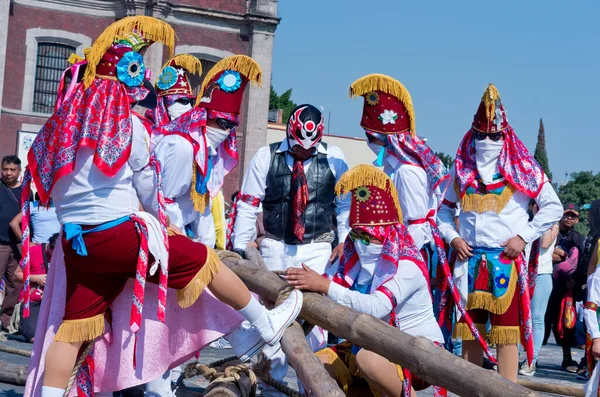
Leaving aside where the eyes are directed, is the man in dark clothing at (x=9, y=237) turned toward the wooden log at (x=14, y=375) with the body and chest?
yes

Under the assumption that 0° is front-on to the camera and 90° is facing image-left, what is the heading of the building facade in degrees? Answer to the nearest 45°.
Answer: approximately 0°

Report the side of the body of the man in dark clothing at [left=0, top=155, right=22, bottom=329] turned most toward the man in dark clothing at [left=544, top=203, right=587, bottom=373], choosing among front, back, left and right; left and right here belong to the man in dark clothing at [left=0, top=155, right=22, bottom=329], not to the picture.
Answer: left

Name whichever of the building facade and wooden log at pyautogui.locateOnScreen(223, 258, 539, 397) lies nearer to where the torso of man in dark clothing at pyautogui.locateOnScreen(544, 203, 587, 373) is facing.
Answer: the wooden log

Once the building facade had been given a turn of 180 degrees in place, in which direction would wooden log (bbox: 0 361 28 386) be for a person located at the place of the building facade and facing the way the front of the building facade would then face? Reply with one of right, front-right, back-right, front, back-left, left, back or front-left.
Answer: back

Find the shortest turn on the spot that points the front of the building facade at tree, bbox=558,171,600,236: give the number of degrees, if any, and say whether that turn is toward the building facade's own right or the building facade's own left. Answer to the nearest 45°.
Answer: approximately 90° to the building facade's own left

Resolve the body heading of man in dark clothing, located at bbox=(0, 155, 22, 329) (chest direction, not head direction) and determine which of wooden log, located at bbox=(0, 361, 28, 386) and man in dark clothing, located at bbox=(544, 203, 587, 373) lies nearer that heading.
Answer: the wooden log

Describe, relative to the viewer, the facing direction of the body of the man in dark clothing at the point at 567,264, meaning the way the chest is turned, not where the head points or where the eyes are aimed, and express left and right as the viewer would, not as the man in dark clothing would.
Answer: facing the viewer and to the left of the viewer

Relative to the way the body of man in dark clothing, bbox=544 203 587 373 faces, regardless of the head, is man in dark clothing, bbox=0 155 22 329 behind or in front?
in front

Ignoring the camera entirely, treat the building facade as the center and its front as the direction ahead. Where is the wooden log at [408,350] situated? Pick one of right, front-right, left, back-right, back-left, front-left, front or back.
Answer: front

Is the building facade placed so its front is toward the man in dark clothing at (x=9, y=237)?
yes

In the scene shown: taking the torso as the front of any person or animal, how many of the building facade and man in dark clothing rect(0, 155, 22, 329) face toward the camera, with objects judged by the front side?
2

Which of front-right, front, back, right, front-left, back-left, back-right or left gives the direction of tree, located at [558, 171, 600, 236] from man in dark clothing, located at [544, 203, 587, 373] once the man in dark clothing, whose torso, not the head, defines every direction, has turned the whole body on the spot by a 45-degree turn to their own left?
back

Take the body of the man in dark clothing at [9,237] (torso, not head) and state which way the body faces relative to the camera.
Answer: toward the camera

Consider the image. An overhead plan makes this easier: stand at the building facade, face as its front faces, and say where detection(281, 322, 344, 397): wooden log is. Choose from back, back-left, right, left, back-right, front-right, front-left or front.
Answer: front
